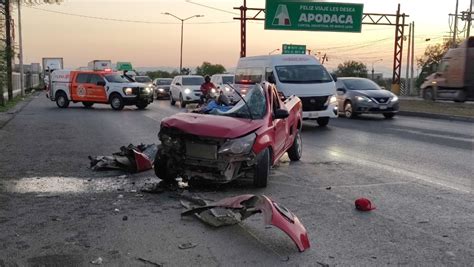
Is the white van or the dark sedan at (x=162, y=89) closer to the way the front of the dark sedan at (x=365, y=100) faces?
the white van

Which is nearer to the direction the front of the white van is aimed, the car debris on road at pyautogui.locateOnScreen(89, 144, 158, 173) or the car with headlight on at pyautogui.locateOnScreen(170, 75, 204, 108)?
the car debris on road

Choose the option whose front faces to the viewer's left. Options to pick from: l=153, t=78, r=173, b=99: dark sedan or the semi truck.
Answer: the semi truck

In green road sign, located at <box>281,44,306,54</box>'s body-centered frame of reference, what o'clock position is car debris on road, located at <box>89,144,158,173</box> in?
The car debris on road is roughly at 12 o'clock from the green road sign.

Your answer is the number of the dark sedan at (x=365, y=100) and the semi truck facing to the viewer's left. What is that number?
1

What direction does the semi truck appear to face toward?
to the viewer's left

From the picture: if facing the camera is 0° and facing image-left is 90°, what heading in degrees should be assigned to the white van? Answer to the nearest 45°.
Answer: approximately 315°

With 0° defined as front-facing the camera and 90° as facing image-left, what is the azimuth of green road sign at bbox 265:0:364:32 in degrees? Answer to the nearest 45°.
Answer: approximately 0°

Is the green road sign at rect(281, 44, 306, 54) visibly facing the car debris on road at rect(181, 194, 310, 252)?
yes
